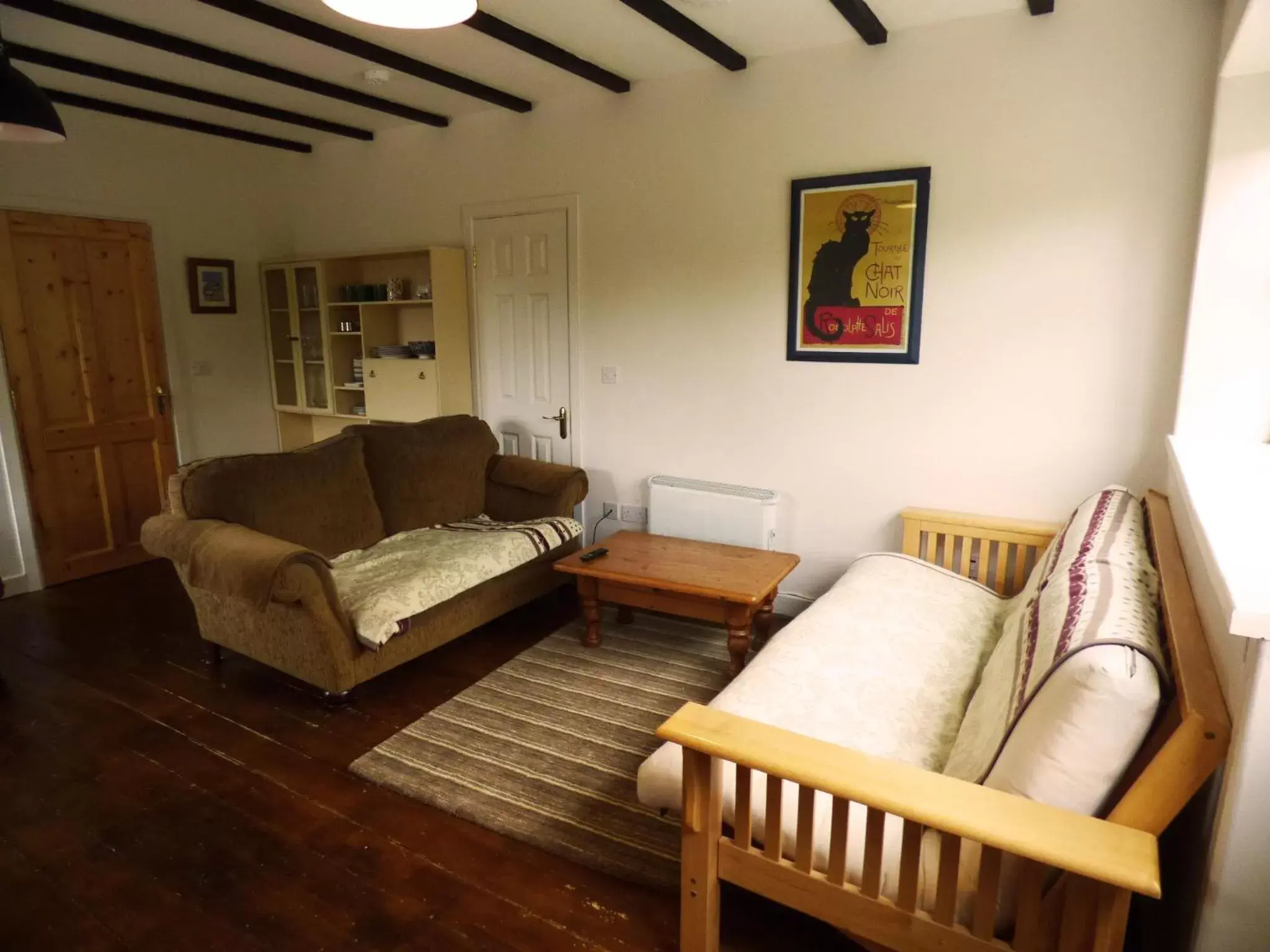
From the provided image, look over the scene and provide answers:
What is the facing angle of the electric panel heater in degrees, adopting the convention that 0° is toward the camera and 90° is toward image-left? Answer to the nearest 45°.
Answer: approximately 45°

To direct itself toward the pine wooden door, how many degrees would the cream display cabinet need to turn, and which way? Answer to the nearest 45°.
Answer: approximately 45° to its right

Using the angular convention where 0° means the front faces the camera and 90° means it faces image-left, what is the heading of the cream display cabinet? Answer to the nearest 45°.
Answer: approximately 45°

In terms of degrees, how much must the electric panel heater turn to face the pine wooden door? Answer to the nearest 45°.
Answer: approximately 45° to its right

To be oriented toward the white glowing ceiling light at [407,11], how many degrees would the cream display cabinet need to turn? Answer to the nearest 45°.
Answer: approximately 45° to its left
